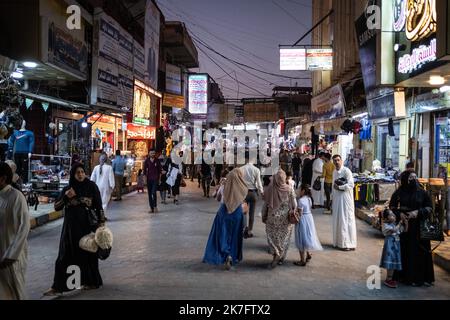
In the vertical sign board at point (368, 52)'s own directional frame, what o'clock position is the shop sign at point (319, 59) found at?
The shop sign is roughly at 4 o'clock from the vertical sign board.

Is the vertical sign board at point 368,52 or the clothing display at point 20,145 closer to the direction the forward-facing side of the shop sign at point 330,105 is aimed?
the clothing display

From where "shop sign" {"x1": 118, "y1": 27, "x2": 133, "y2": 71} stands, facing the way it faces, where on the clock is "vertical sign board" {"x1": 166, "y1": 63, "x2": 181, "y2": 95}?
The vertical sign board is roughly at 8 o'clock from the shop sign.

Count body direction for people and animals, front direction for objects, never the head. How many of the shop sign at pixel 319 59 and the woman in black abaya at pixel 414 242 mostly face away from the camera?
0

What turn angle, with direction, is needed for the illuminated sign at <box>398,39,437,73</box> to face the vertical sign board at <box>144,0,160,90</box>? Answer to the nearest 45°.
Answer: approximately 90° to its right
